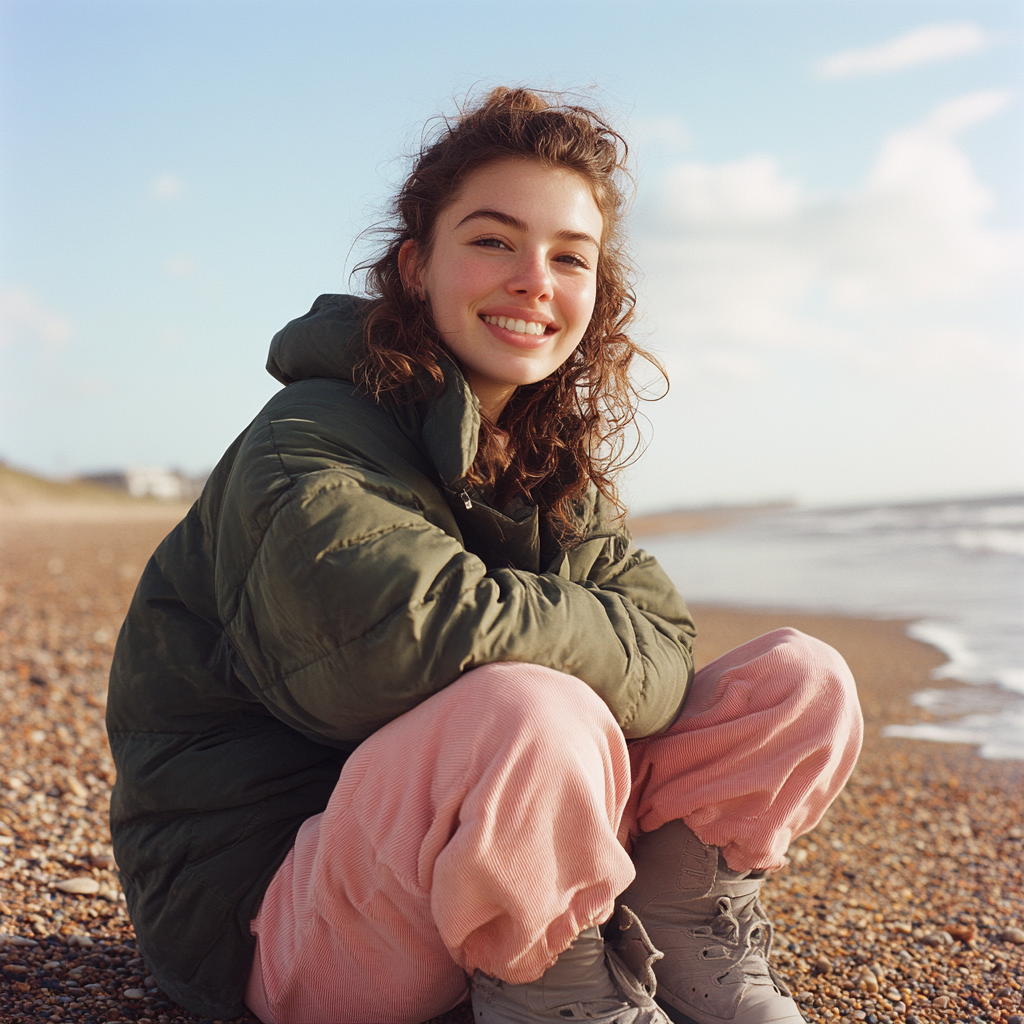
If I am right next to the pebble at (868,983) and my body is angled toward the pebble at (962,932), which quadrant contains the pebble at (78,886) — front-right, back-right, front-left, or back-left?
back-left

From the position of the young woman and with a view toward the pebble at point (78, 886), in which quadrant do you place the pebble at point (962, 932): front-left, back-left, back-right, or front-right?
back-right

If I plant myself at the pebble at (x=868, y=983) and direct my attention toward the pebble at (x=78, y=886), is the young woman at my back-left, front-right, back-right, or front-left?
front-left

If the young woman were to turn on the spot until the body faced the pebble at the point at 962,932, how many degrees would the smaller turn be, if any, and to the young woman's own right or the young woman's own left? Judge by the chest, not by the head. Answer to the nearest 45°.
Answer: approximately 90° to the young woman's own left

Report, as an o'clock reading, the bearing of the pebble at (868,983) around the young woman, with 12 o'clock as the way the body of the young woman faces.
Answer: The pebble is roughly at 10 o'clock from the young woman.

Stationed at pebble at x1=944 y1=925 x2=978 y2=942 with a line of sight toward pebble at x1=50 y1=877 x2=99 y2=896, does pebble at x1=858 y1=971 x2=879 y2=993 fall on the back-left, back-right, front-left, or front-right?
front-left

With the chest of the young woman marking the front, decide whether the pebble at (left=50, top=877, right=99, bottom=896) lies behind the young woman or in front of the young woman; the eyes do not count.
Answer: behind

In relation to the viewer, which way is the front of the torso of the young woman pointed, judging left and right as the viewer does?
facing the viewer and to the right of the viewer
